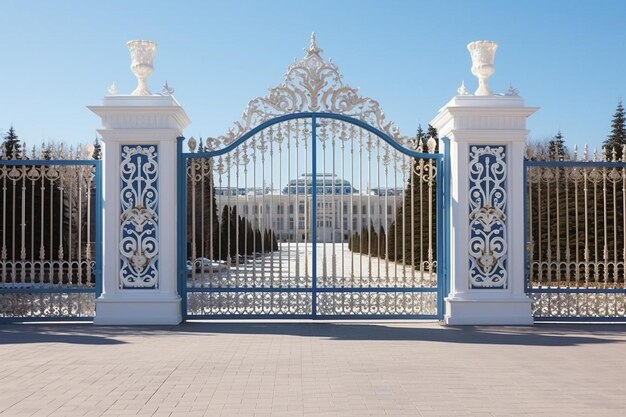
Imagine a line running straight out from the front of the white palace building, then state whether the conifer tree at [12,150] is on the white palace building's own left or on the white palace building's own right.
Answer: on the white palace building's own right

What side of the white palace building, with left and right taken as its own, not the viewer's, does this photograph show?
front

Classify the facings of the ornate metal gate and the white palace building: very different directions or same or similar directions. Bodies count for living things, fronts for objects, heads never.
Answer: same or similar directions

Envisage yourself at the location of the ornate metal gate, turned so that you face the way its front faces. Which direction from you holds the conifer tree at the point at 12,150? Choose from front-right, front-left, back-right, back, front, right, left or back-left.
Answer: back-right

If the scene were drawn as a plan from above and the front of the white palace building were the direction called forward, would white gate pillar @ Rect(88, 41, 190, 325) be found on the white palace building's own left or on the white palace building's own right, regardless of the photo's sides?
on the white palace building's own right
